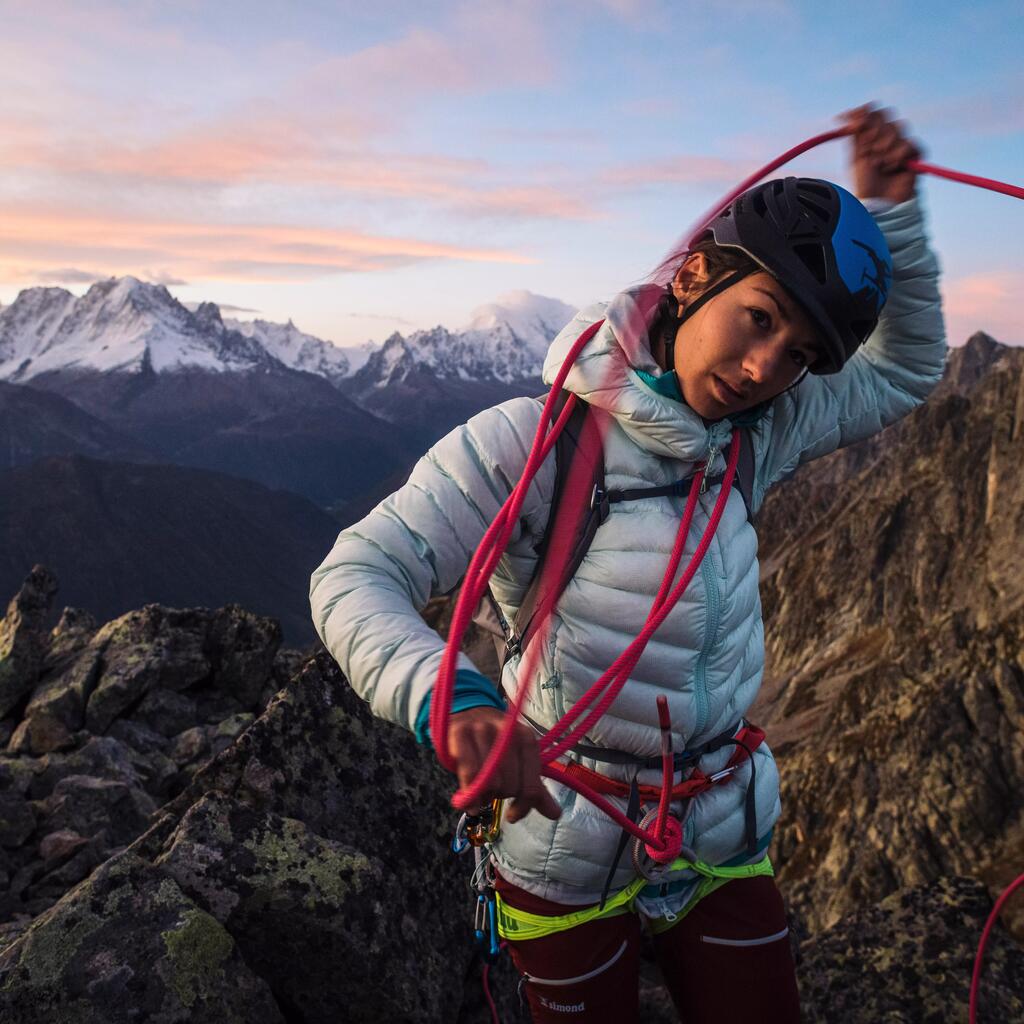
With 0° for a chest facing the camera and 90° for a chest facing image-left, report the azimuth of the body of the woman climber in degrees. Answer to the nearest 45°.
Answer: approximately 315°
